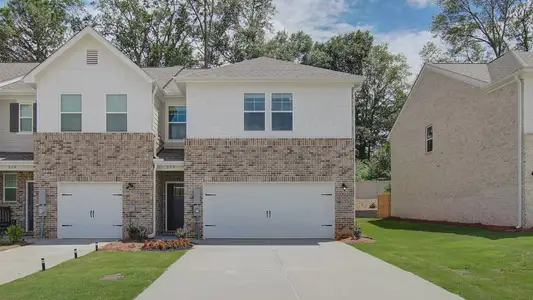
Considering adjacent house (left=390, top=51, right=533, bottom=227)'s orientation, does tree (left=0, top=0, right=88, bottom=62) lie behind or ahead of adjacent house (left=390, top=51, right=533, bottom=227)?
behind

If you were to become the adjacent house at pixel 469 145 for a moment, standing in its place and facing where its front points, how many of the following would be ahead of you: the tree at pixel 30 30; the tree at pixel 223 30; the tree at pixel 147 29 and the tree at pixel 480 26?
0

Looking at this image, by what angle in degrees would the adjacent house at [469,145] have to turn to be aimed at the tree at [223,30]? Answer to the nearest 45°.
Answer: approximately 180°

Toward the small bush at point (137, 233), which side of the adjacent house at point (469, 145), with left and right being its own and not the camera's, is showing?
right

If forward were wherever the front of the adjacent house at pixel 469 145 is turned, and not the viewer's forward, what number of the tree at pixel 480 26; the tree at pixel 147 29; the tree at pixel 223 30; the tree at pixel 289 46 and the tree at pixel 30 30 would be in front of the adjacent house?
0

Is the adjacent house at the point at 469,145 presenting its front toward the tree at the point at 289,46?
no

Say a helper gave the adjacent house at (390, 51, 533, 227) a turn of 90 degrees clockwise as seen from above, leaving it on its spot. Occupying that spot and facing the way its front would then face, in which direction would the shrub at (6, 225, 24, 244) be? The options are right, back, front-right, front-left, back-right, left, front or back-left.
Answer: front

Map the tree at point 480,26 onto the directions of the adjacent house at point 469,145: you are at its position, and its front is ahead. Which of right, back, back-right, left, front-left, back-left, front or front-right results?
back-left

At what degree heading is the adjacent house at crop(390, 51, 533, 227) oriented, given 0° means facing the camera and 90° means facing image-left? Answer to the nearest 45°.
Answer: approximately 315°
